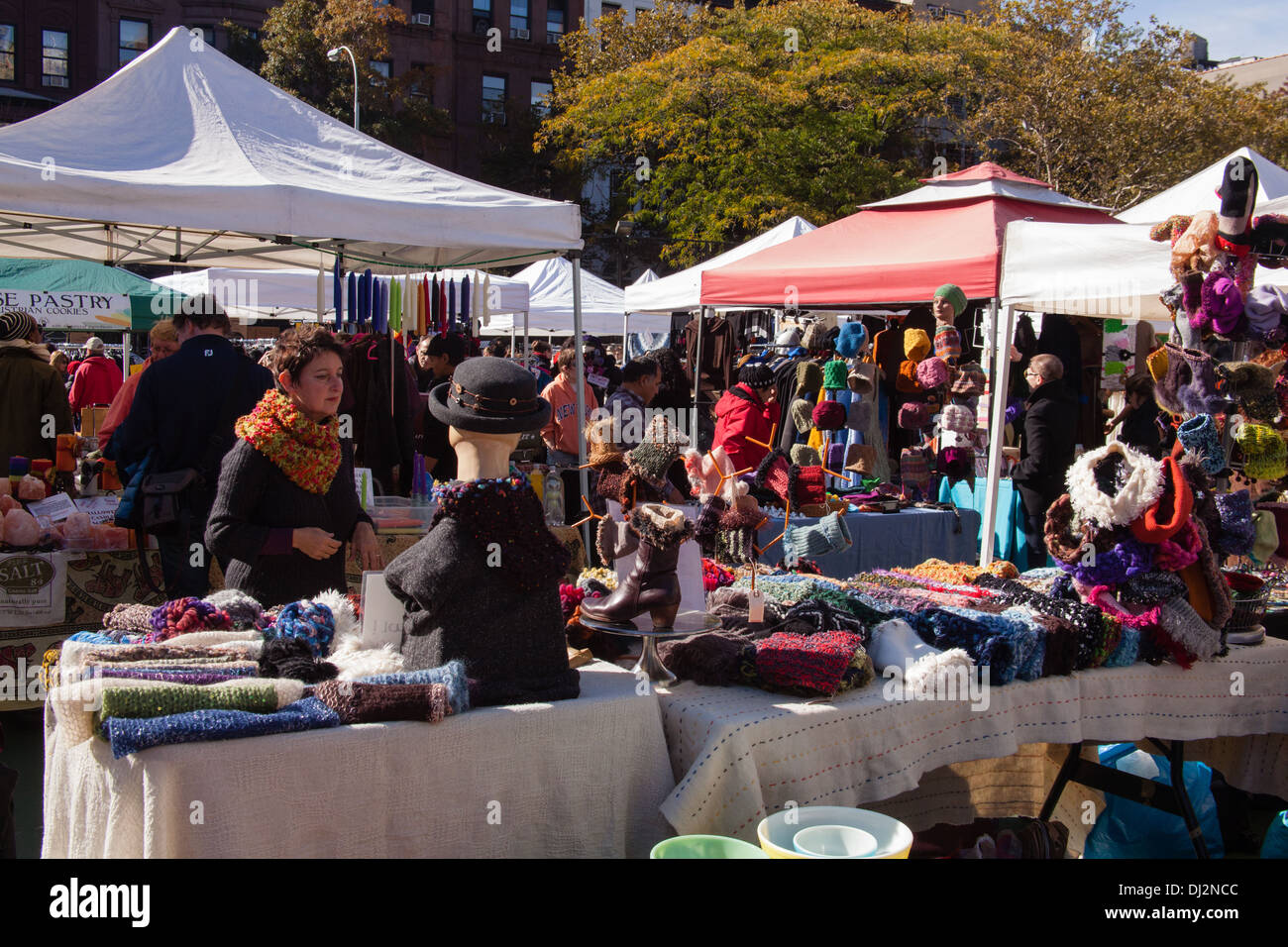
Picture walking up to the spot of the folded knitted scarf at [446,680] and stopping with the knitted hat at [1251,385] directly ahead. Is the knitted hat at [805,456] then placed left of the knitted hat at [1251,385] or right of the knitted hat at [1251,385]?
left

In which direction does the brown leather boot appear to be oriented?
to the viewer's left

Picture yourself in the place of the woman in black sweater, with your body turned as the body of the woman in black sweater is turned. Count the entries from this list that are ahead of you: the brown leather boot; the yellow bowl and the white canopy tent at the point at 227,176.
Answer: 2

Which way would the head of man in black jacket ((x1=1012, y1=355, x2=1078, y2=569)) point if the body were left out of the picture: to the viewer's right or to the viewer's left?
to the viewer's left
